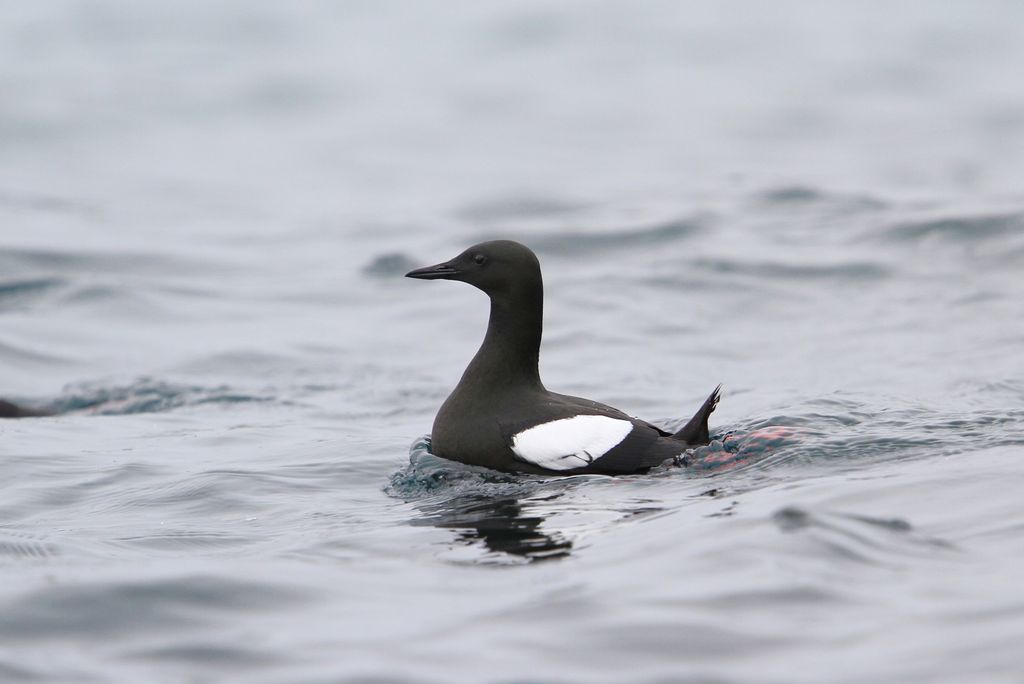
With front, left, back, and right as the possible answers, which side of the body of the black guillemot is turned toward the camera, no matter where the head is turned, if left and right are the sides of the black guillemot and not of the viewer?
left
